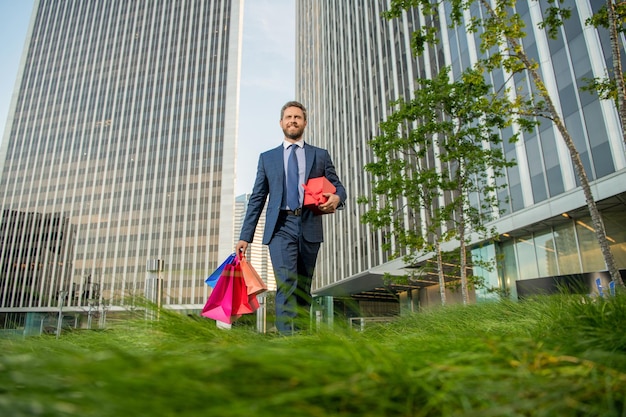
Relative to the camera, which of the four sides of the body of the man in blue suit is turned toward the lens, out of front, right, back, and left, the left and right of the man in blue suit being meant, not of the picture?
front

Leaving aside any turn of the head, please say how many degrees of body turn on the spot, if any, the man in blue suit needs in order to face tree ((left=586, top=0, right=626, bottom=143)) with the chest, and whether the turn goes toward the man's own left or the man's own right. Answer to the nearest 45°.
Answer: approximately 90° to the man's own left
